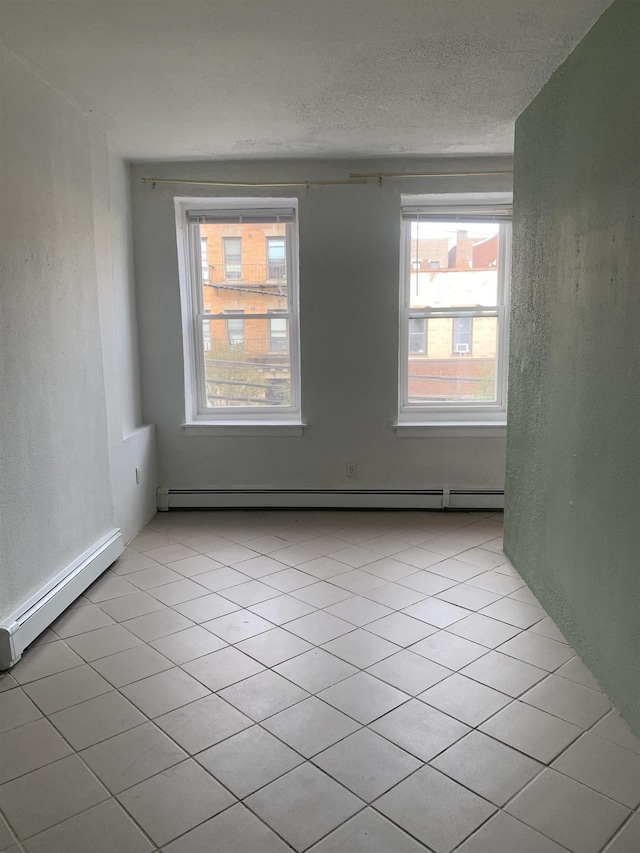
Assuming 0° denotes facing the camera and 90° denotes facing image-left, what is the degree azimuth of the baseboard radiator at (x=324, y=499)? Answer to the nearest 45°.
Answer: approximately 0°

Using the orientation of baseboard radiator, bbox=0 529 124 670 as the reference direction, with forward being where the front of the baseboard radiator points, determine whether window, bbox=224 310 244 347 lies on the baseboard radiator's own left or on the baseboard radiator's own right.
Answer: on the baseboard radiator's own left

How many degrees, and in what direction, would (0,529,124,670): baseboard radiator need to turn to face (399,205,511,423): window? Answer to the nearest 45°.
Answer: approximately 45° to its left

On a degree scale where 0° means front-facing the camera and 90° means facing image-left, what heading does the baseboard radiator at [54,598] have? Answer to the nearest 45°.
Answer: approximately 315°

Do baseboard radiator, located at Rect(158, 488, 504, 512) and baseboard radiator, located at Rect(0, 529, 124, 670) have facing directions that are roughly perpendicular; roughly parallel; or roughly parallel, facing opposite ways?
roughly perpendicular

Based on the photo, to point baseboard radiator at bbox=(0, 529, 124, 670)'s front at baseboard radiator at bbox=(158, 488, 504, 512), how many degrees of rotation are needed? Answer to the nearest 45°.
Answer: approximately 90° to its left
